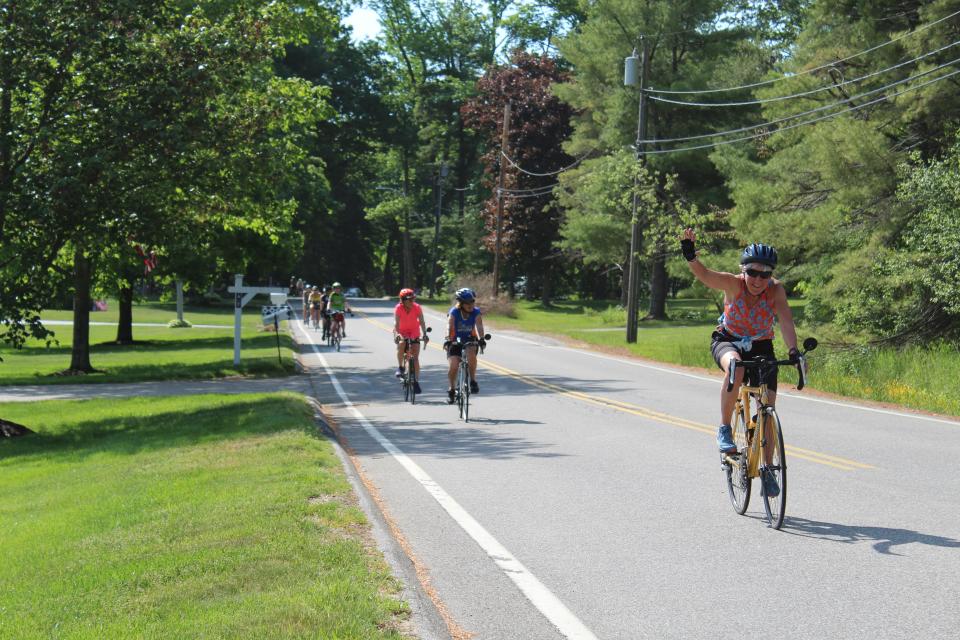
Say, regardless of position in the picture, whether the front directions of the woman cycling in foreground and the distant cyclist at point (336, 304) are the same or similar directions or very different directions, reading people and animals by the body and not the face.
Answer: same or similar directions

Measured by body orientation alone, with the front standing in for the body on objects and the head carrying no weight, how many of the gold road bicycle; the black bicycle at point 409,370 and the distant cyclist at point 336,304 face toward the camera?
3

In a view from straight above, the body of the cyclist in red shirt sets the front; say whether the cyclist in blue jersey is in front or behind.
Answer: in front

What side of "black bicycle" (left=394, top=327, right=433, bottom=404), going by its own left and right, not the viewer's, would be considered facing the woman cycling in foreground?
front

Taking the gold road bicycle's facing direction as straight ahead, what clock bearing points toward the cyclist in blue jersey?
The cyclist in blue jersey is roughly at 5 o'clock from the gold road bicycle.

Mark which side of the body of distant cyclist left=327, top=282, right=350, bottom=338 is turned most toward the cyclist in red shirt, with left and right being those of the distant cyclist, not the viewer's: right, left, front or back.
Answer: front

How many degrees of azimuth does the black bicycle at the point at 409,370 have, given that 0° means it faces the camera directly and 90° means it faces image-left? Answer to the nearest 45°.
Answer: approximately 0°

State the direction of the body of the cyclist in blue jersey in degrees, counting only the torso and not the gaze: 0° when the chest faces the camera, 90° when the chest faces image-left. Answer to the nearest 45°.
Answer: approximately 0°

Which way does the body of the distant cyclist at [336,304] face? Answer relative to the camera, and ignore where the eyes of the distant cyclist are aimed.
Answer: toward the camera

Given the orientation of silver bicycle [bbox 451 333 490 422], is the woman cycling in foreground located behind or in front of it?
in front

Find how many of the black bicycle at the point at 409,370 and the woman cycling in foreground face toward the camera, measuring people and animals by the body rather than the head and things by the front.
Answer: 2

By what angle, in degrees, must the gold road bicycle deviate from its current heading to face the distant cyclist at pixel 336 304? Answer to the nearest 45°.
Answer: approximately 135° to its right

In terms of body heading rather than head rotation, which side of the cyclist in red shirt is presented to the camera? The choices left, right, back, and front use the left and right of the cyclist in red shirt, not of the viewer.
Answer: front

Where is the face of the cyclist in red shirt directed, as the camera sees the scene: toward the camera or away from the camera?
toward the camera

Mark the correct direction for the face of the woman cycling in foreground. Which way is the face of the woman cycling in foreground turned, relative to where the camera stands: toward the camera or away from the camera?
toward the camera

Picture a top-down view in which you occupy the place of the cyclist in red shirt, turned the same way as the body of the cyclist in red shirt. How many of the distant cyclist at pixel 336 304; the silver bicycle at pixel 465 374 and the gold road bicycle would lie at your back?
1

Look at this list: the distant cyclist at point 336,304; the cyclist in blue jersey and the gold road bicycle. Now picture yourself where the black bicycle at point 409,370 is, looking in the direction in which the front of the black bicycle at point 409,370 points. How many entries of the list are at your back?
1

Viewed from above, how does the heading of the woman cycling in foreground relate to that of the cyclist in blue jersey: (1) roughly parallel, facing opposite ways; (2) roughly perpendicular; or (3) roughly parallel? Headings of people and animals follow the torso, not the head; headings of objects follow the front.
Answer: roughly parallel
